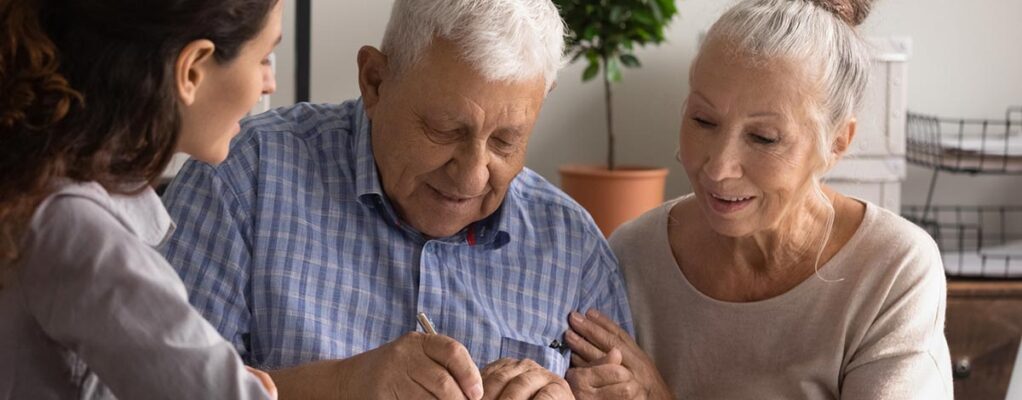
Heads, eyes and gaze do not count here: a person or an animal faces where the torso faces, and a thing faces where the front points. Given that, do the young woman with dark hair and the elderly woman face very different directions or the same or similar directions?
very different directions

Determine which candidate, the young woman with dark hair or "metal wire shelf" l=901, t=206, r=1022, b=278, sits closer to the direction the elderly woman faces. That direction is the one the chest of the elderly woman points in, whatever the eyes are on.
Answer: the young woman with dark hair

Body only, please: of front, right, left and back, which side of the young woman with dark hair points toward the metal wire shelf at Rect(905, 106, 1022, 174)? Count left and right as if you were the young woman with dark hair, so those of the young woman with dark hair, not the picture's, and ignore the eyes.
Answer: front

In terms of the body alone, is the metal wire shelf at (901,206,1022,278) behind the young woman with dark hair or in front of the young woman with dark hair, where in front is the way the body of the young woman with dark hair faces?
in front

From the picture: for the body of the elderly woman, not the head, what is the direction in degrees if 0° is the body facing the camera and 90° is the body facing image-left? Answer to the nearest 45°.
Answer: approximately 45°

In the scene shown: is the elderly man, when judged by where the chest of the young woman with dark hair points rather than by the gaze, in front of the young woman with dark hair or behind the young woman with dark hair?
in front

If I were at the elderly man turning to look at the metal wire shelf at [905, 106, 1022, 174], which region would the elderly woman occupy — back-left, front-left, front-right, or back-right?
front-right

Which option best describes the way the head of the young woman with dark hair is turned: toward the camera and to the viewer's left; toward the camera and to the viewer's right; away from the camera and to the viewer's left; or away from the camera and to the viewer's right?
away from the camera and to the viewer's right

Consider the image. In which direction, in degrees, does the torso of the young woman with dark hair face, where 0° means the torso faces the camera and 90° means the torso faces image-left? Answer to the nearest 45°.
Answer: approximately 225°
